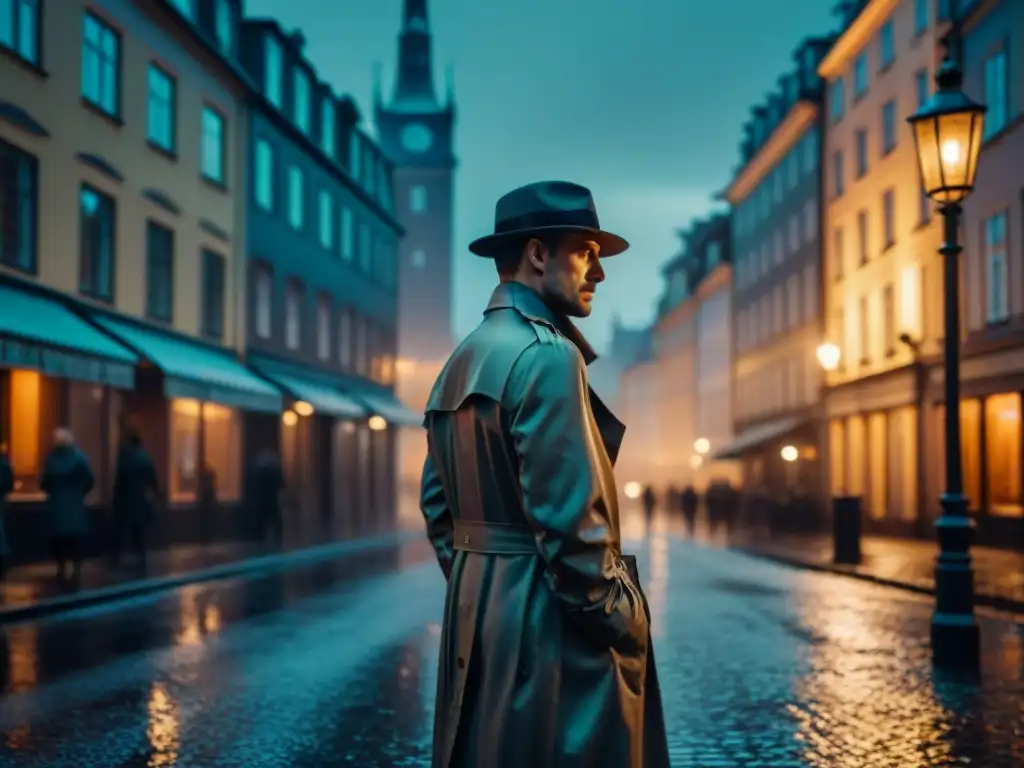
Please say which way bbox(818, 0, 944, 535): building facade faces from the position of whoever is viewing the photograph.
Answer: facing the viewer and to the left of the viewer

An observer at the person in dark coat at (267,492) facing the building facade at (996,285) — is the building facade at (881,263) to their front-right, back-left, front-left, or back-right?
front-left

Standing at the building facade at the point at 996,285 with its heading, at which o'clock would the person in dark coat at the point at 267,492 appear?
The person in dark coat is roughly at 1 o'clock from the building facade.

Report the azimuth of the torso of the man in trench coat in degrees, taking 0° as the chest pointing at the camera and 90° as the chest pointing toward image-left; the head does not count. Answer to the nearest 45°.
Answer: approximately 225°

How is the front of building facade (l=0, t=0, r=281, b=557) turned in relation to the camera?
facing the viewer and to the right of the viewer

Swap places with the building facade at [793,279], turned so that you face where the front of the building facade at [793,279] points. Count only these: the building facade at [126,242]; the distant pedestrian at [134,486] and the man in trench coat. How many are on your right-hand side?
0

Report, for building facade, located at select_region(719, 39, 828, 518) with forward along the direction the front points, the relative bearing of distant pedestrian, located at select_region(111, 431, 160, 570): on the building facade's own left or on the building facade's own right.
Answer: on the building facade's own left

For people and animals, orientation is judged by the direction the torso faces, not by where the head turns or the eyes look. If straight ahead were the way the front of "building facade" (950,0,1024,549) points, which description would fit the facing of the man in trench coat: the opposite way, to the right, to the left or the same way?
the opposite way

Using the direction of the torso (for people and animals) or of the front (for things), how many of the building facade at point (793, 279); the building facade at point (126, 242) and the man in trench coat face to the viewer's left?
1

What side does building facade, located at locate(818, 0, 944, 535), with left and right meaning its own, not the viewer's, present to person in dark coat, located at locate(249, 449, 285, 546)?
front

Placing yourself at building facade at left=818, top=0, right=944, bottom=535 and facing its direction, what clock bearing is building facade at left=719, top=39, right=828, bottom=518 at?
building facade at left=719, top=39, right=828, bottom=518 is roughly at 4 o'clock from building facade at left=818, top=0, right=944, bottom=535.

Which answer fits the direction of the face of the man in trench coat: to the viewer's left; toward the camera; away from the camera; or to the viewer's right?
to the viewer's right

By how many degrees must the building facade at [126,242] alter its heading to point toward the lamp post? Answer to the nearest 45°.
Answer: approximately 45° to its right

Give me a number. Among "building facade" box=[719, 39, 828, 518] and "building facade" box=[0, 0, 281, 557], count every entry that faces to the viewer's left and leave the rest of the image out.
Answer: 1

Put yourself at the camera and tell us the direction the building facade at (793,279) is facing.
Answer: facing to the left of the viewer

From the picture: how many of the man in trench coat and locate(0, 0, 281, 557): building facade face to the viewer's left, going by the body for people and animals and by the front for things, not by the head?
0
